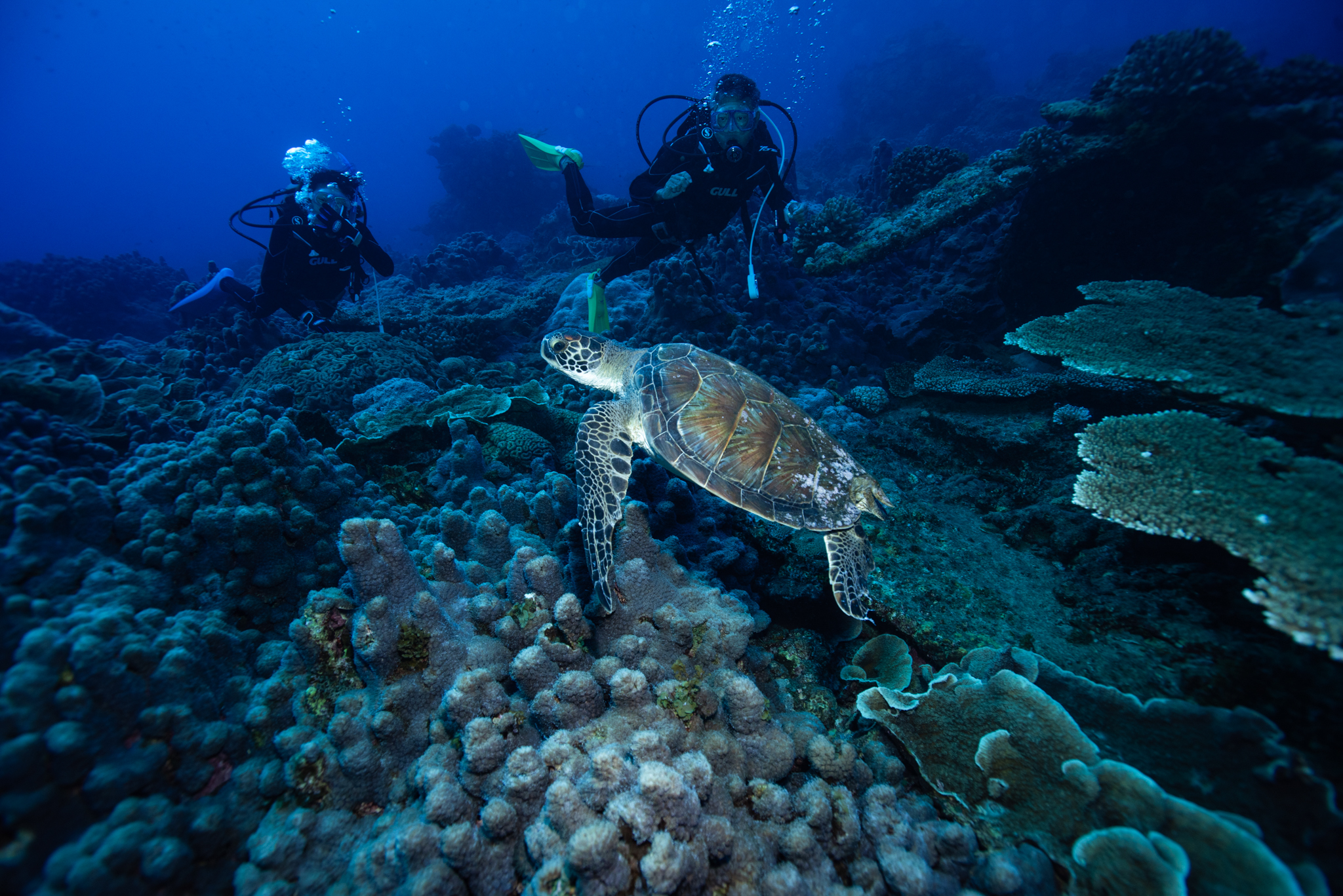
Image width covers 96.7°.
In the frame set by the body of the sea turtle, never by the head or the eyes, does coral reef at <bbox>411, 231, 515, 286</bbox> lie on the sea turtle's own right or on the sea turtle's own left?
on the sea turtle's own right

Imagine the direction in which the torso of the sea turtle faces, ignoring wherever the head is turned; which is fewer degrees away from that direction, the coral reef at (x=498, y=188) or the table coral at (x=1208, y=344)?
the coral reef

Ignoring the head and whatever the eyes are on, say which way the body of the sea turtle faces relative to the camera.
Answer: to the viewer's left

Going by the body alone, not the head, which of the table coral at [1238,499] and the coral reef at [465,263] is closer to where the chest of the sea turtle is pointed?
the coral reef

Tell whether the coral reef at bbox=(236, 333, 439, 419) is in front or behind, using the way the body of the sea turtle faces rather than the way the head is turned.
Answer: in front

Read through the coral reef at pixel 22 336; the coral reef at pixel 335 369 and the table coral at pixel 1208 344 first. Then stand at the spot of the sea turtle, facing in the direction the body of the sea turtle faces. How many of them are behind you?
1
